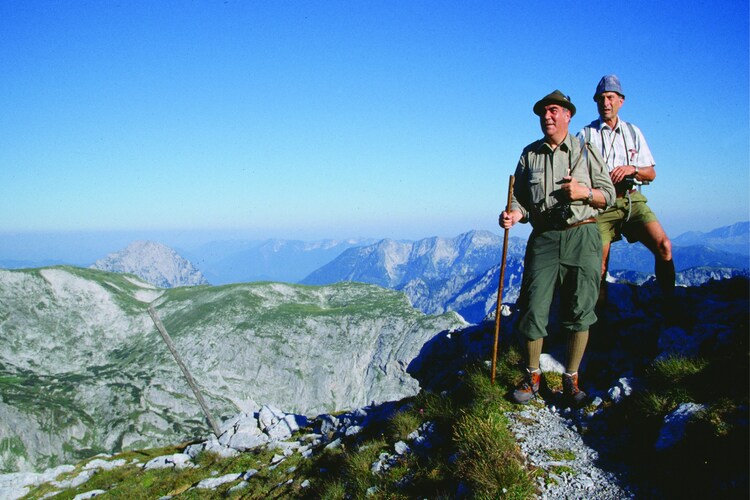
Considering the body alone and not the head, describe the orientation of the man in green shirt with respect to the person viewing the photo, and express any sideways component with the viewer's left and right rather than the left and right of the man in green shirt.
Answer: facing the viewer

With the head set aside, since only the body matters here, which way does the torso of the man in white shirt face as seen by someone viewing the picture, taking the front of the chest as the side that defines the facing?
toward the camera

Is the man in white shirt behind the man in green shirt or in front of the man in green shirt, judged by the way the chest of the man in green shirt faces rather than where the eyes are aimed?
behind

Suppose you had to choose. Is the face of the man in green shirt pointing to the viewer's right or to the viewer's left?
to the viewer's left

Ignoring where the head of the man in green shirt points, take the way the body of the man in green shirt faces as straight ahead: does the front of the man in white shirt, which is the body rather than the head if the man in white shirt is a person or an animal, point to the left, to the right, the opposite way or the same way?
the same way

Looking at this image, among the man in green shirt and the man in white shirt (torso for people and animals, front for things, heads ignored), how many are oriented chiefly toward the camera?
2

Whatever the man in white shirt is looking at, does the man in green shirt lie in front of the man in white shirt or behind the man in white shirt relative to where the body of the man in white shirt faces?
in front
